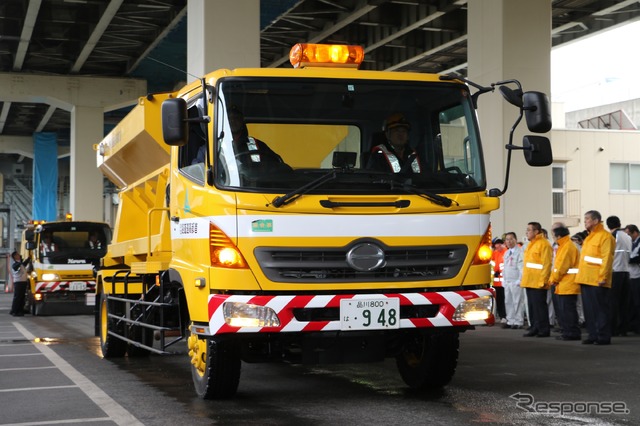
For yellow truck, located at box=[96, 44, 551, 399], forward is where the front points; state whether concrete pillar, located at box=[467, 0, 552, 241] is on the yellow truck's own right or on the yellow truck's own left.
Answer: on the yellow truck's own left

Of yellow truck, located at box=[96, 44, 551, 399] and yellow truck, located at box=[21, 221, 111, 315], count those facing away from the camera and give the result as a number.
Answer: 0

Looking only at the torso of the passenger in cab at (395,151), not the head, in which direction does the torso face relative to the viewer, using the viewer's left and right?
facing the viewer and to the right of the viewer

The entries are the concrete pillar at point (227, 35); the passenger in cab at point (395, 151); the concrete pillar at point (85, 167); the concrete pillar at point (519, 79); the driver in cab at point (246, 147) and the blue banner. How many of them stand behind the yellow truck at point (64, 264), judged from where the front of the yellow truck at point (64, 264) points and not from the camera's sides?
2

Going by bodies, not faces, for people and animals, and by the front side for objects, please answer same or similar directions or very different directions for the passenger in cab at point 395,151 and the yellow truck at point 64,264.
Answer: same or similar directions

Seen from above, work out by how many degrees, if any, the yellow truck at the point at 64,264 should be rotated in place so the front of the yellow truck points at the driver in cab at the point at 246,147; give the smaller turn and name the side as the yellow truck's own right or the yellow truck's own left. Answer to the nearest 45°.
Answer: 0° — it already faces them

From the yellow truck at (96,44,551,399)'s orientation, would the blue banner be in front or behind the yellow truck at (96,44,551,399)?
behind

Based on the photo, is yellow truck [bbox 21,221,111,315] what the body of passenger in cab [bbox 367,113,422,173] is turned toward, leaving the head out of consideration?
no

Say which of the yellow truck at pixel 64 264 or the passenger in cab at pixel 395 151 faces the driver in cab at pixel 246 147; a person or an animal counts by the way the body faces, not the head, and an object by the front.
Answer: the yellow truck

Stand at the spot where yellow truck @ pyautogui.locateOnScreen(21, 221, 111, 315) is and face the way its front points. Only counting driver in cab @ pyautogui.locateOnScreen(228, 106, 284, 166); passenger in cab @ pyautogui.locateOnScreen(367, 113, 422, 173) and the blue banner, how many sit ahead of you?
2

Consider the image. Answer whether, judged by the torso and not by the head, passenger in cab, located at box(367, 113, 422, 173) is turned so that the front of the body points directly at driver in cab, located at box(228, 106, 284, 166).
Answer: no

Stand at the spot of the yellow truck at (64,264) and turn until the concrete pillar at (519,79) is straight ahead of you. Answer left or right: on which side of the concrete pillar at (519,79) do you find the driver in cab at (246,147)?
right

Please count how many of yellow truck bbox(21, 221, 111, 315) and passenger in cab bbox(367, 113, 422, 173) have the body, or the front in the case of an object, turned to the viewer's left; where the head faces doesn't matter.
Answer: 0

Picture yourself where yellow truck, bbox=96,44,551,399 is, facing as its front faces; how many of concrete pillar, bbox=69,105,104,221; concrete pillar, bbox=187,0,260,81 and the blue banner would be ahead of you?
0

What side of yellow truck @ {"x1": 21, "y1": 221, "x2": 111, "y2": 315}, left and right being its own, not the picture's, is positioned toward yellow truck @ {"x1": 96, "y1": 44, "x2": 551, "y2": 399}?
front

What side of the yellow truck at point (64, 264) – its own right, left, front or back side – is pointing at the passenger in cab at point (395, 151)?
front

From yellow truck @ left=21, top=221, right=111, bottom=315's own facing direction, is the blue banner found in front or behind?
behind

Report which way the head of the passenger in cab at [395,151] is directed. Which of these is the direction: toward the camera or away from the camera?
toward the camera

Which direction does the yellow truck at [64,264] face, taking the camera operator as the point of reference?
facing the viewer

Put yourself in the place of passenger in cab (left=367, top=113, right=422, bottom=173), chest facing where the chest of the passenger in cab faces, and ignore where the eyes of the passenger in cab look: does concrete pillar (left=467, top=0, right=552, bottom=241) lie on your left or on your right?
on your left
